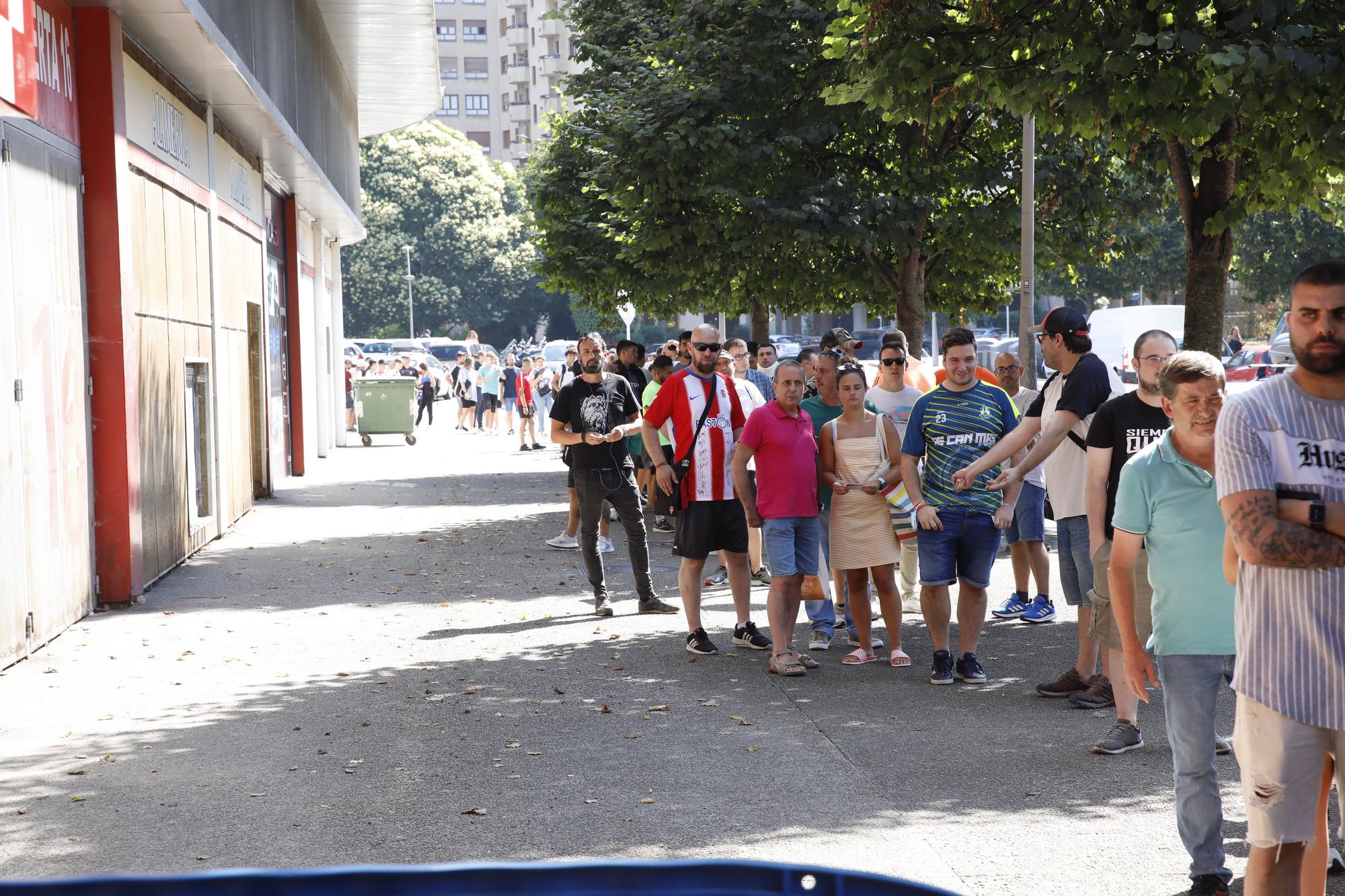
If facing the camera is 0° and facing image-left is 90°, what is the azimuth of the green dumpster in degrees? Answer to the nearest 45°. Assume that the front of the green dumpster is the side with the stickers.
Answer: approximately 0°

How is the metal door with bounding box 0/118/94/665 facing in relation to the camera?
to the viewer's right

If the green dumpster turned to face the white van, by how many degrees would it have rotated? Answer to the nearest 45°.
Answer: approximately 90° to its left

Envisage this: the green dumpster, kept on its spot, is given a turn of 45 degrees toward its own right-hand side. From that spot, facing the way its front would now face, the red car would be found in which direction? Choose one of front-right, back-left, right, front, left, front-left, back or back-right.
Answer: back-left

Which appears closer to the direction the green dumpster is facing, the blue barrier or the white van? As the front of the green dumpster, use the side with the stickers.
the blue barrier

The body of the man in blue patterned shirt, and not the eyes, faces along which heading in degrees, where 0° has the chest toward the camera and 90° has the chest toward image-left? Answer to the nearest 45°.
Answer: approximately 0°

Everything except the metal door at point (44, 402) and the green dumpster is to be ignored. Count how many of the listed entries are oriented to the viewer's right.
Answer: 1

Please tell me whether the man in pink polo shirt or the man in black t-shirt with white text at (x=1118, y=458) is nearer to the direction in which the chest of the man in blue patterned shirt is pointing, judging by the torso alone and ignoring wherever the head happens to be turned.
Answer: the man in black t-shirt with white text
